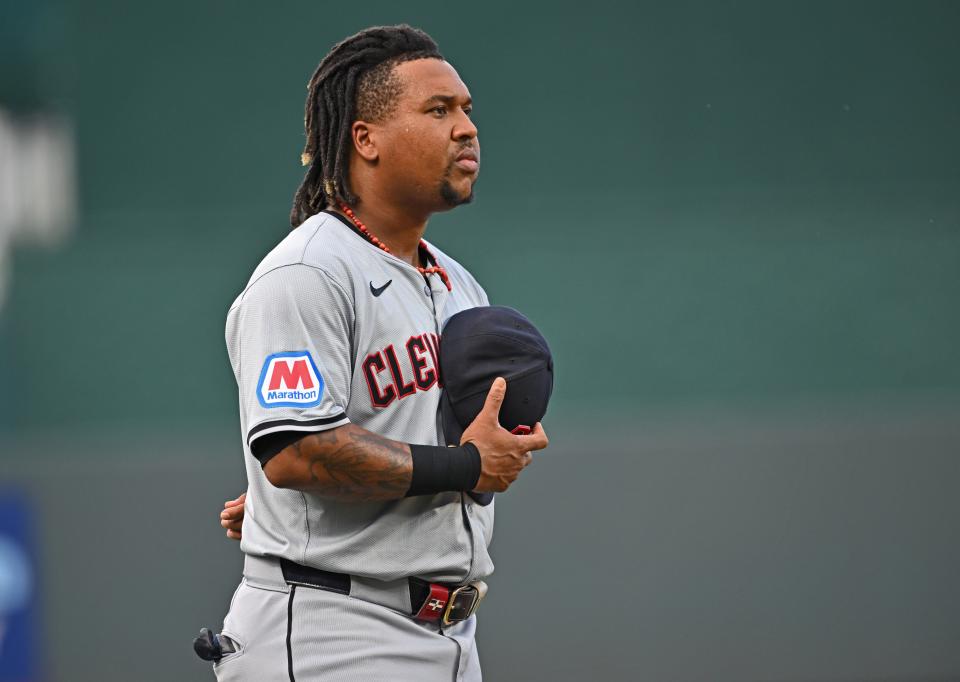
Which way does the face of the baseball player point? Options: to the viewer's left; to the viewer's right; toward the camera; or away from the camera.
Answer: to the viewer's right

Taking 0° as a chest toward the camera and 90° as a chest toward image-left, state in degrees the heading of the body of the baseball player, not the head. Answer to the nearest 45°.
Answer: approximately 315°
